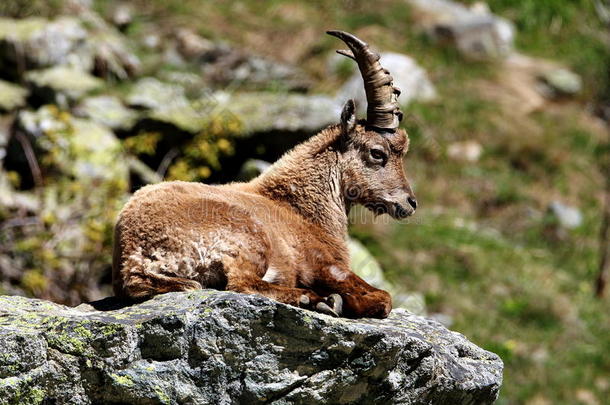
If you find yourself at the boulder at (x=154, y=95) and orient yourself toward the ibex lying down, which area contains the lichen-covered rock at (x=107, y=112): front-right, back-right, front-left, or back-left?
front-right

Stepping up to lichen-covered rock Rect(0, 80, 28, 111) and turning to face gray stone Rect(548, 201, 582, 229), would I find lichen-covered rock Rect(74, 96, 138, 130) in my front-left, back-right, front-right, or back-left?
front-right

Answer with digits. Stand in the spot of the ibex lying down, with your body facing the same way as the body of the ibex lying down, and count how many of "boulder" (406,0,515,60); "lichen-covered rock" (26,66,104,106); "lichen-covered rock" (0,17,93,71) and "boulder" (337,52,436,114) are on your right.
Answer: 0

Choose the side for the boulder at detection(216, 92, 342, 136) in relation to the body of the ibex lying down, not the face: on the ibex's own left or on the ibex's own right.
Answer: on the ibex's own left

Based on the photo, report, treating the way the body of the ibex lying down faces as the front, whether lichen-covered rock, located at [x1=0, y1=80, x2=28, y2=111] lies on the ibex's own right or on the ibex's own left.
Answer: on the ibex's own left

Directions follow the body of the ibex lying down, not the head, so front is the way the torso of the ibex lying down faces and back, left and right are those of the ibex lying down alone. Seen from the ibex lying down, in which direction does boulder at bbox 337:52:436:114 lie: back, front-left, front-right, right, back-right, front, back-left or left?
left

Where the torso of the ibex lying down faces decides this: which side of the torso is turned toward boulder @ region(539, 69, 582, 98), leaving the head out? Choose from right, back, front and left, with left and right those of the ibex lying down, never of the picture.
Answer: left

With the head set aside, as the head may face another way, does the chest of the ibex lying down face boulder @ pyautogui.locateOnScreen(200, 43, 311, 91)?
no

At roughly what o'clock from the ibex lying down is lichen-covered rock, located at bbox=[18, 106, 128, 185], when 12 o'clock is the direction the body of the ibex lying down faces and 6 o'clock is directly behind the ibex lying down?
The lichen-covered rock is roughly at 8 o'clock from the ibex lying down.

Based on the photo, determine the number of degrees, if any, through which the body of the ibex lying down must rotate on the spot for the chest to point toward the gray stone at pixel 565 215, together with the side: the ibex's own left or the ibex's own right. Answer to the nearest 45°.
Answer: approximately 45° to the ibex's own left

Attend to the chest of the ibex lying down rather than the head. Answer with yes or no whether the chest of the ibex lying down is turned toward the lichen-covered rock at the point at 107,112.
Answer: no

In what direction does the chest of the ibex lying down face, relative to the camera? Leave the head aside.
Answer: to the viewer's right

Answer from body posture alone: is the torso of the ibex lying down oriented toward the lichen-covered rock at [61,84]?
no
